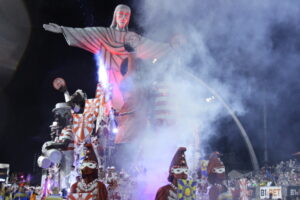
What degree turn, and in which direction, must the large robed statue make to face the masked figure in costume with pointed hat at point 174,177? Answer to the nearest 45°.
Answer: approximately 45° to its right

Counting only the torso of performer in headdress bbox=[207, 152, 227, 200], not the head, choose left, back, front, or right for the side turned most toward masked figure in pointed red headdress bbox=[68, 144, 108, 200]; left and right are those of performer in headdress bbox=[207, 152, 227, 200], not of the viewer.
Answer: right

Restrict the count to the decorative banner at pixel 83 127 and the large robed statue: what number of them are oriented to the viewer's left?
0

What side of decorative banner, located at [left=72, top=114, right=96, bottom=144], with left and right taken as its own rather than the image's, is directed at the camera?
front

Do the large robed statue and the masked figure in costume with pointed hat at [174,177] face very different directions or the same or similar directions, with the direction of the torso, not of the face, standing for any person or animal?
same or similar directions

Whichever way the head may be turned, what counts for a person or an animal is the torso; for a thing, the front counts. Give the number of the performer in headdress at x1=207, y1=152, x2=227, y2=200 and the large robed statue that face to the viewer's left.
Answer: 0

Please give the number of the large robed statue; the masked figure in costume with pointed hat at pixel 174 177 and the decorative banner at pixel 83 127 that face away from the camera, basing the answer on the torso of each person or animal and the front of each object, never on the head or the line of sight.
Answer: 0

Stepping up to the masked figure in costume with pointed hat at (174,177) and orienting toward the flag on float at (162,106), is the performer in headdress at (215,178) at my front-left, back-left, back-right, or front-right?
front-right

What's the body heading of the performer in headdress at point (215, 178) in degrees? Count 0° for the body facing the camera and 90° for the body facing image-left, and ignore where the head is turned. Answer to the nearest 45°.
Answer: approximately 315°

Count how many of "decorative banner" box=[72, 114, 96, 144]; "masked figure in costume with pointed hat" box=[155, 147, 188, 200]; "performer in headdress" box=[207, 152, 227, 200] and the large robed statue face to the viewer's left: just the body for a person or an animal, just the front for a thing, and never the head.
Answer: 0

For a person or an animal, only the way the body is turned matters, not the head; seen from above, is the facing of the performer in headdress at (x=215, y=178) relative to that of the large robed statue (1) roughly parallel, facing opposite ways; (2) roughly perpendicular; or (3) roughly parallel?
roughly parallel

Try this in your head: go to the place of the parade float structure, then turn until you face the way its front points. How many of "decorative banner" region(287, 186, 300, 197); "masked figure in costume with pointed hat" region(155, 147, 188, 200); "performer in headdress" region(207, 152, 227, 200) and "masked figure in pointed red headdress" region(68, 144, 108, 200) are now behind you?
0
